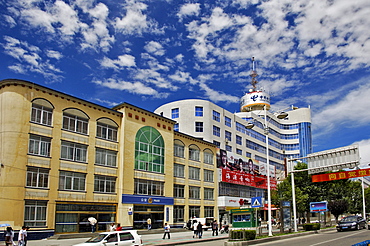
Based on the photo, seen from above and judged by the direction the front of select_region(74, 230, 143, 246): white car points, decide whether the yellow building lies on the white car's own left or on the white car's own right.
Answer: on the white car's own right

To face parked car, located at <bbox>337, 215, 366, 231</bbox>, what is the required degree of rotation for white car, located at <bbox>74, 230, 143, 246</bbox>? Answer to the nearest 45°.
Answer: approximately 180°

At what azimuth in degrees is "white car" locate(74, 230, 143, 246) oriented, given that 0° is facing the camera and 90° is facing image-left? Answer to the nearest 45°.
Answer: approximately 45°

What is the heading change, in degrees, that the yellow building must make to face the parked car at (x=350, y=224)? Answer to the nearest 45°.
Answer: approximately 45° to its left
